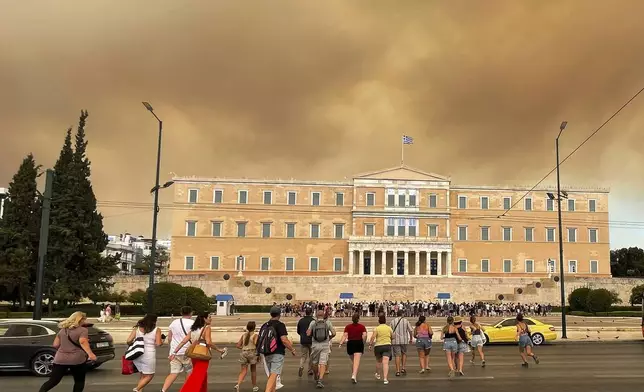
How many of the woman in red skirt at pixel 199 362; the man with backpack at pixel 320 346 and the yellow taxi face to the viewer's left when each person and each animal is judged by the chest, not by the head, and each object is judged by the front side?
1

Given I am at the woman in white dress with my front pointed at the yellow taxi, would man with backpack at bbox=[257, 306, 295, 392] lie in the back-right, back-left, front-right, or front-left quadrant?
front-right

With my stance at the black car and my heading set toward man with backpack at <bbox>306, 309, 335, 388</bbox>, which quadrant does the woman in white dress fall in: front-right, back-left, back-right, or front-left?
front-right

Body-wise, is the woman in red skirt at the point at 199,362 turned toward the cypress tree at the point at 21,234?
no

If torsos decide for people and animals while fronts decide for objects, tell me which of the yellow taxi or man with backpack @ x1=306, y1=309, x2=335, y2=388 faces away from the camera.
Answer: the man with backpack

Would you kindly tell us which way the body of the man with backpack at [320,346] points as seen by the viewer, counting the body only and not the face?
away from the camera

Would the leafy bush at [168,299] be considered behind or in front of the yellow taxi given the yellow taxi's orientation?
in front

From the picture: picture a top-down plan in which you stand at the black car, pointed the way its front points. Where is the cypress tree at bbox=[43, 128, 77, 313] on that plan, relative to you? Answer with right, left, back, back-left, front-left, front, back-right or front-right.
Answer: front-right

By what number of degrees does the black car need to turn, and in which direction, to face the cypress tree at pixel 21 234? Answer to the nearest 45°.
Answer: approximately 45° to its right

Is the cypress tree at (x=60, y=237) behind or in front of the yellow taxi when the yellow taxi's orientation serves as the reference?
in front

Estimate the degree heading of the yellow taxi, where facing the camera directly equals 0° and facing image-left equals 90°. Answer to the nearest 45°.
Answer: approximately 90°

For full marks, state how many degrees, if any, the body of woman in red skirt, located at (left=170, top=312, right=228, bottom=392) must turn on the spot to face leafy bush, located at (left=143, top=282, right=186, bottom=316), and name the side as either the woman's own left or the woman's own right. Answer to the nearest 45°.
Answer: approximately 45° to the woman's own left

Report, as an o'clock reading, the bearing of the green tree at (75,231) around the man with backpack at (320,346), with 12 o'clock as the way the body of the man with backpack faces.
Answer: The green tree is roughly at 11 o'clock from the man with backpack.

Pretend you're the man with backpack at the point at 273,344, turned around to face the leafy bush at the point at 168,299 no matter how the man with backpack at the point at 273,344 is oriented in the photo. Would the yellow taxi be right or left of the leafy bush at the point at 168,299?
right
